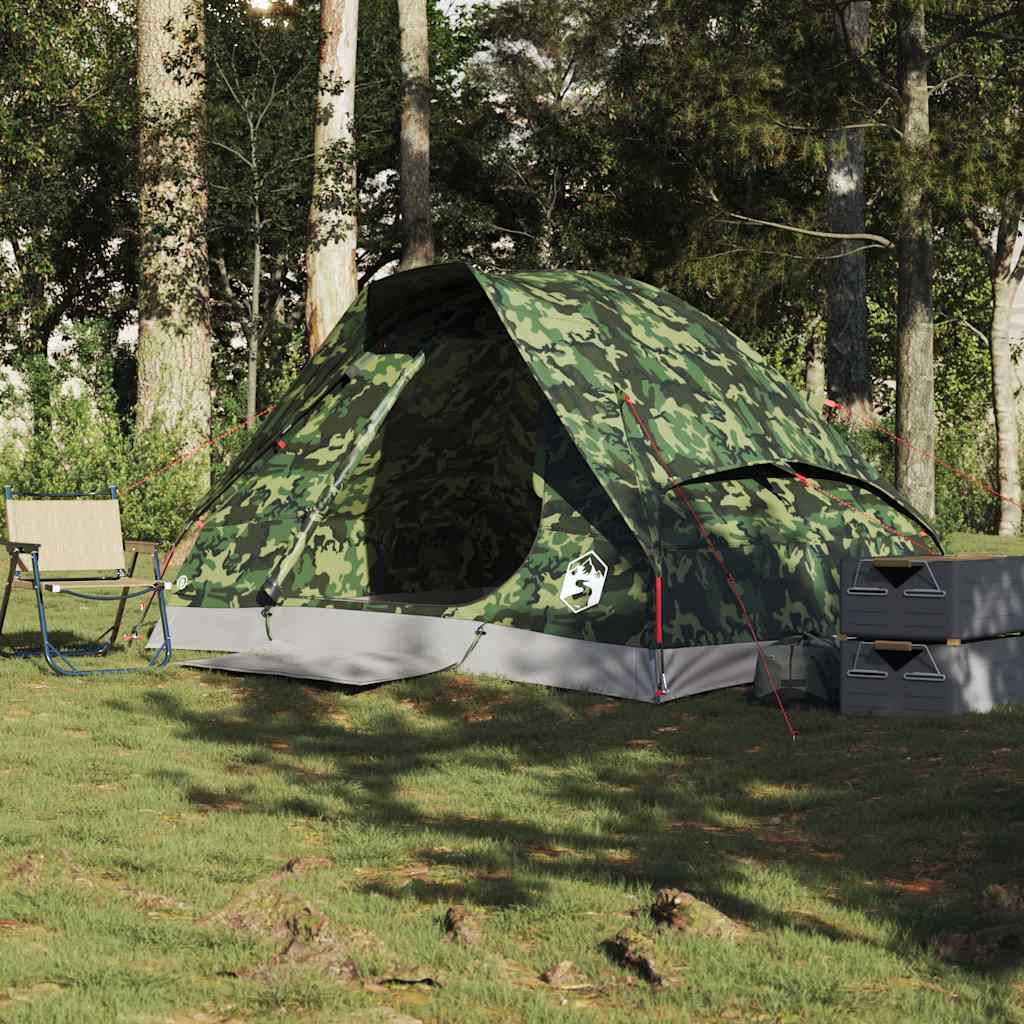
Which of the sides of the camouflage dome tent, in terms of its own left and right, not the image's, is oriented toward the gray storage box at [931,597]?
left

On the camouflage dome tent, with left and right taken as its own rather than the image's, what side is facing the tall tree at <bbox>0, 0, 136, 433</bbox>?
right

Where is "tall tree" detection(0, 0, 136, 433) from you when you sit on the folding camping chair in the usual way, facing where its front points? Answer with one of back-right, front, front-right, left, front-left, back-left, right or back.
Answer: back-left

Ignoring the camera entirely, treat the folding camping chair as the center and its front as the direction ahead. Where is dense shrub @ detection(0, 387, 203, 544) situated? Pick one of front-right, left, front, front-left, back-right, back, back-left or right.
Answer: back-left

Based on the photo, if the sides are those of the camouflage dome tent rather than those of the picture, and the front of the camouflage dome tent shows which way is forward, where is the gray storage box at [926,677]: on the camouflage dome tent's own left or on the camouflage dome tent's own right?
on the camouflage dome tent's own left

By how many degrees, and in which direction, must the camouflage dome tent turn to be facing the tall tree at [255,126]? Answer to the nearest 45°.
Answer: approximately 135° to its right

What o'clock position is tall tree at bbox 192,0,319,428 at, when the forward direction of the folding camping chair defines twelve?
The tall tree is roughly at 8 o'clock from the folding camping chair.

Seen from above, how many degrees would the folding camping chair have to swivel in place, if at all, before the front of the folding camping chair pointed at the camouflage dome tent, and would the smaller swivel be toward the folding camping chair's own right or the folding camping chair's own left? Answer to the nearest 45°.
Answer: approximately 45° to the folding camping chair's own left

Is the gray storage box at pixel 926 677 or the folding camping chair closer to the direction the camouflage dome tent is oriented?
the folding camping chair

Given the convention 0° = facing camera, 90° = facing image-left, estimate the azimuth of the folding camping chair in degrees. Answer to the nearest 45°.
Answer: approximately 315°

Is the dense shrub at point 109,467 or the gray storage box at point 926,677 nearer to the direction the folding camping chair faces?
the gray storage box

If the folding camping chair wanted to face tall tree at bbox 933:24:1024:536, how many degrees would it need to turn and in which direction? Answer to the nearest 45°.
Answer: approximately 90° to its left

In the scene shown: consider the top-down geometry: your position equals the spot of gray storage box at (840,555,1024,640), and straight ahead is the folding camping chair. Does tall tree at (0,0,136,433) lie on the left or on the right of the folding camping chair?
right

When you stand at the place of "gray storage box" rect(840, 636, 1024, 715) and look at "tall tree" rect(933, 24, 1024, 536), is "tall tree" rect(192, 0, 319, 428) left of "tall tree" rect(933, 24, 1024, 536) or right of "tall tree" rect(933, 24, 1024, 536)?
left

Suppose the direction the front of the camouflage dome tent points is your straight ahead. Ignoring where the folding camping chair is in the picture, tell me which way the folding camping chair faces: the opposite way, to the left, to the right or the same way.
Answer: to the left
